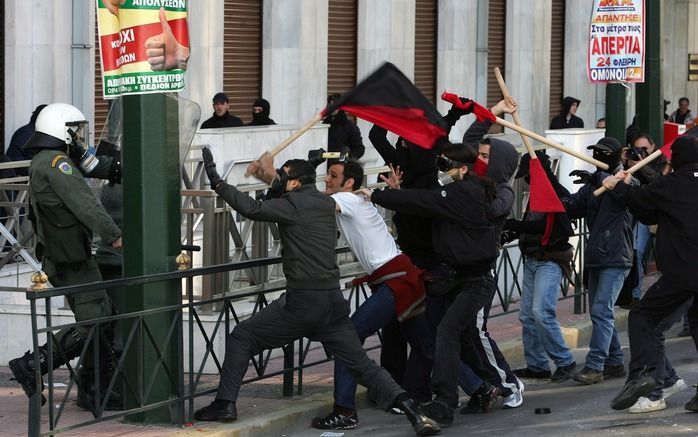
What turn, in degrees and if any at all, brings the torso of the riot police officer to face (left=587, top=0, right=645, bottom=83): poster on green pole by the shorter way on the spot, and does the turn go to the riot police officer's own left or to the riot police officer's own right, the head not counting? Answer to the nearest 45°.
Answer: approximately 45° to the riot police officer's own left

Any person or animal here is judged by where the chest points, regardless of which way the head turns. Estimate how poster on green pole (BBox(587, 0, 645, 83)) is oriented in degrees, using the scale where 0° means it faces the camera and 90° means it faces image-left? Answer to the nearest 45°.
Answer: approximately 0°

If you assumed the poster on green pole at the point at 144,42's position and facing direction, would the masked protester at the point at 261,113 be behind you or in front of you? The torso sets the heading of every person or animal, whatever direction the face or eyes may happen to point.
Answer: behind

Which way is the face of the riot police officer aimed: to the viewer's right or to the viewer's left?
to the viewer's right

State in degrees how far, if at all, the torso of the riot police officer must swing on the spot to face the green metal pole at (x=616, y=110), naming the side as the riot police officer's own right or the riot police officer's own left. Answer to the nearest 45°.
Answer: approximately 45° to the riot police officer's own left

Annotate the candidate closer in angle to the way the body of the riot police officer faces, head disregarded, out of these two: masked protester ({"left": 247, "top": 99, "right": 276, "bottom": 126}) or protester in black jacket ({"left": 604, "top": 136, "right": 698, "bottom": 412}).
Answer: the protester in black jacket

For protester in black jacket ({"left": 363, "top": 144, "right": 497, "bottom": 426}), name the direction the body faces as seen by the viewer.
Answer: to the viewer's left

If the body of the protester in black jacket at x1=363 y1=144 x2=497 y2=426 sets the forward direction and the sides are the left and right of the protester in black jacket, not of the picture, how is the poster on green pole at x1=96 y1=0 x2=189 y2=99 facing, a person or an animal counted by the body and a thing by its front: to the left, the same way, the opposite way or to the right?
to the left

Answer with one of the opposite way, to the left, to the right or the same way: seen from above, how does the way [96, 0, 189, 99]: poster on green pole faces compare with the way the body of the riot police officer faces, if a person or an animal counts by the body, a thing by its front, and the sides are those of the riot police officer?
to the right

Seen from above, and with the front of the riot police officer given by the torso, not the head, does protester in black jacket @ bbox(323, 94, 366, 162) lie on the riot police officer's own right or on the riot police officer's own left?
on the riot police officer's own left

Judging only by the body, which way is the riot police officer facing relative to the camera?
to the viewer's right
